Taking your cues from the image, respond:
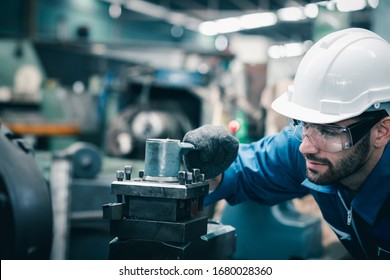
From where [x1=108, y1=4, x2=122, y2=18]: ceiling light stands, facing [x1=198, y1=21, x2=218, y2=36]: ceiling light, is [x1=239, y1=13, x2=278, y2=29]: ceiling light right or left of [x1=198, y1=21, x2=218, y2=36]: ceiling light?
right

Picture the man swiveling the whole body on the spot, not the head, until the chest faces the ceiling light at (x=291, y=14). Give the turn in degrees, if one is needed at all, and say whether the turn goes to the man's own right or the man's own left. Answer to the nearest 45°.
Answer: approximately 135° to the man's own right

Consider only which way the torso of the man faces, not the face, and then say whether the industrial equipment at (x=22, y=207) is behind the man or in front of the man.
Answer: in front

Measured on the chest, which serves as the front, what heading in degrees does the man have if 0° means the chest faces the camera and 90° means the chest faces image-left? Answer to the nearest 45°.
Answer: approximately 45°

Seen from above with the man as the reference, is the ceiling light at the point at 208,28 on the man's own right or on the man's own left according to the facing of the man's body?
on the man's own right

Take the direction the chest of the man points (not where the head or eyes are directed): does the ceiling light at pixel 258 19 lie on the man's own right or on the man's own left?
on the man's own right

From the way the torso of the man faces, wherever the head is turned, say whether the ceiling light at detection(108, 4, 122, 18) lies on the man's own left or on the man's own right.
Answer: on the man's own right

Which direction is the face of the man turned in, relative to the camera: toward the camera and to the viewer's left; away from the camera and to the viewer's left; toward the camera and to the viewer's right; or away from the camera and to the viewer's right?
toward the camera and to the viewer's left
